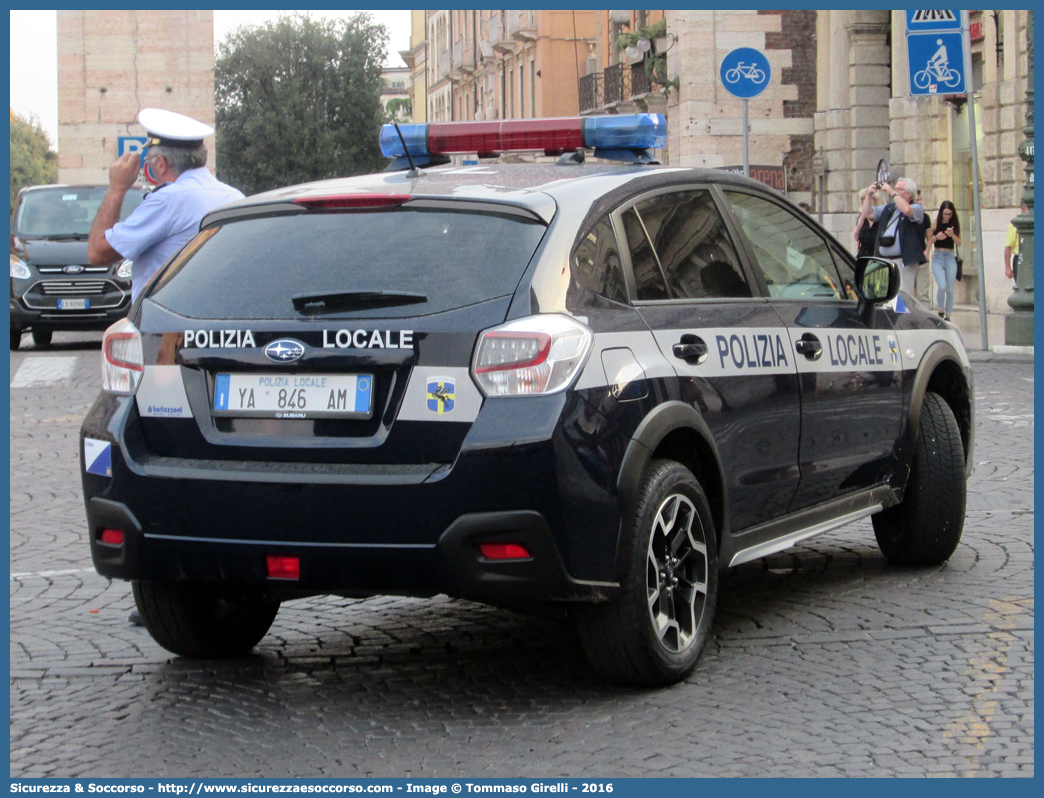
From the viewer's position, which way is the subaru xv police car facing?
facing away from the viewer and to the right of the viewer

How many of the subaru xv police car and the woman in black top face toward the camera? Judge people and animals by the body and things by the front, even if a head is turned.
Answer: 1

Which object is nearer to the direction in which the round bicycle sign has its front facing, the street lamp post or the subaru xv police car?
the subaru xv police car

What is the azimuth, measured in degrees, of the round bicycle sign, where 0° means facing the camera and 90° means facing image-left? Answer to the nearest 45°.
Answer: approximately 0°

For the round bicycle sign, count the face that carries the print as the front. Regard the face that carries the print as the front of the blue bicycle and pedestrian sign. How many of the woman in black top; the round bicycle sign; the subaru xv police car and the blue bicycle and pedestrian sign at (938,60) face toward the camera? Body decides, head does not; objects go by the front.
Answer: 3
